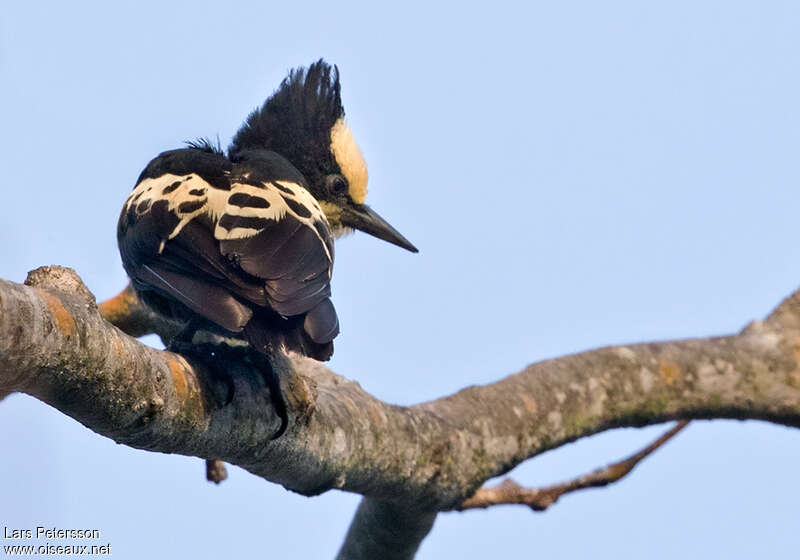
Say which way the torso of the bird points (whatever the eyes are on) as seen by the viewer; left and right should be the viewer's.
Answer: facing away from the viewer
